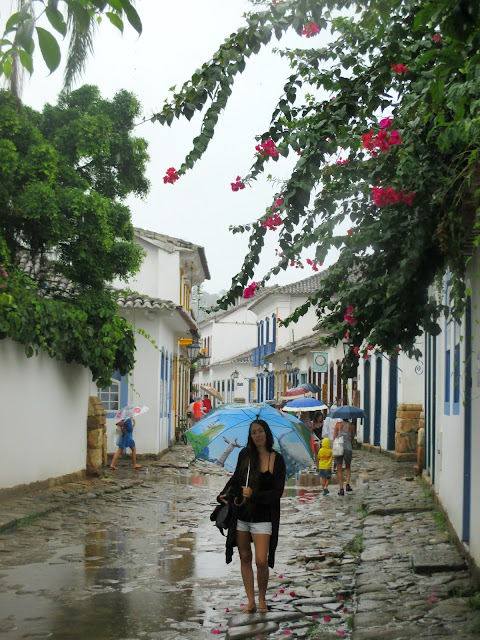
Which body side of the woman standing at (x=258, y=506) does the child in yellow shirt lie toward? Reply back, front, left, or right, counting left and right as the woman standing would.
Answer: back

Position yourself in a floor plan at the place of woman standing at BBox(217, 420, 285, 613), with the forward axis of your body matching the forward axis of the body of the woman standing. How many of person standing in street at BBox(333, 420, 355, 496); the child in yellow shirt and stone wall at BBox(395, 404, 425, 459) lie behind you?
3
